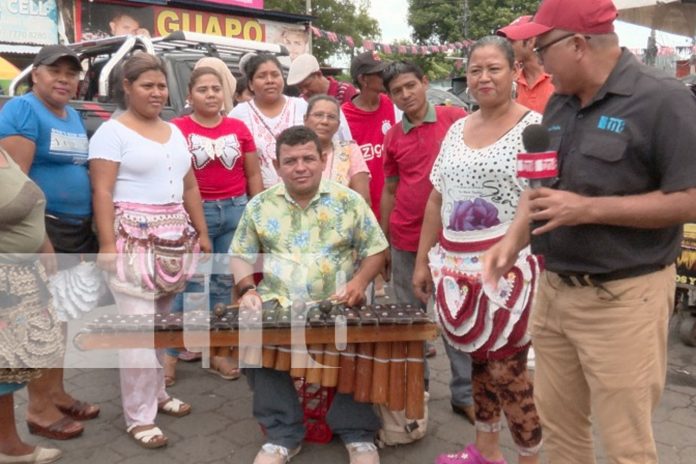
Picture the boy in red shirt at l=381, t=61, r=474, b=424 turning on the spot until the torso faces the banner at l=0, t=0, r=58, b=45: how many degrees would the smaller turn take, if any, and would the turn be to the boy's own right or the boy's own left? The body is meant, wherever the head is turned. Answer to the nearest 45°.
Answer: approximately 135° to the boy's own right

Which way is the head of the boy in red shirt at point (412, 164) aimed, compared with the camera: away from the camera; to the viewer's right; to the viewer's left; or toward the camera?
toward the camera

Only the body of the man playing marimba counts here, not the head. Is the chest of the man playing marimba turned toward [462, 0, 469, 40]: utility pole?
no

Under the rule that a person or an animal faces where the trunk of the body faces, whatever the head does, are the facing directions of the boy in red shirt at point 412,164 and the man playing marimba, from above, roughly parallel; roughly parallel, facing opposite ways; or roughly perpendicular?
roughly parallel

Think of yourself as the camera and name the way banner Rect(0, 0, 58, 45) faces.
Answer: facing the viewer

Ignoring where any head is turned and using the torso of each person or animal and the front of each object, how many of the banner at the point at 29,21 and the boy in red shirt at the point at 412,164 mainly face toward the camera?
2

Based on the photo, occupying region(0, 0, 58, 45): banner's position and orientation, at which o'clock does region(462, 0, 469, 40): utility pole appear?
The utility pole is roughly at 8 o'clock from the banner.

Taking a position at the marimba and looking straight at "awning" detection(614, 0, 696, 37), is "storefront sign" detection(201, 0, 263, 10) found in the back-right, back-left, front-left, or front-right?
front-left

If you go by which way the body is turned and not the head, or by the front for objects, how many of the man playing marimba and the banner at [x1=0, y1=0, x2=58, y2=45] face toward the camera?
2

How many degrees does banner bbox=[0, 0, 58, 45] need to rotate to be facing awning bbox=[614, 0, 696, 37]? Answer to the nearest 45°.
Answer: approximately 45° to its left

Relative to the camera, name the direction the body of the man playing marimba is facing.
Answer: toward the camera

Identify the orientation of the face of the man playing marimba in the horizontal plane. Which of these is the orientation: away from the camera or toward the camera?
toward the camera

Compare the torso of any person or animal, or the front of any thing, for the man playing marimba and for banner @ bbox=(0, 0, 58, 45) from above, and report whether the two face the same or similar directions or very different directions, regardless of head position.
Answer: same or similar directions
